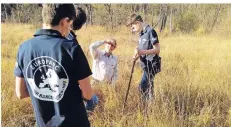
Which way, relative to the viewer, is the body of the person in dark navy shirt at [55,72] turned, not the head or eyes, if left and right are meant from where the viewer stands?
facing away from the viewer and to the right of the viewer

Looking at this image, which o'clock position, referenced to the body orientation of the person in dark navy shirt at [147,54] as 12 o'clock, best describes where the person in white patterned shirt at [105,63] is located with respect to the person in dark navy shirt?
The person in white patterned shirt is roughly at 1 o'clock from the person in dark navy shirt.

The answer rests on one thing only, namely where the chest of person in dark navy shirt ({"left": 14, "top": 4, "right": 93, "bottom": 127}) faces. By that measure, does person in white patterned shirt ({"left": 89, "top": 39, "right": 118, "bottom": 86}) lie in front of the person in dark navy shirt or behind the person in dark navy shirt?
in front

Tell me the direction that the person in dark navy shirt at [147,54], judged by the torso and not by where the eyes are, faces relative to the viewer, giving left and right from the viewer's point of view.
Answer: facing the viewer and to the left of the viewer

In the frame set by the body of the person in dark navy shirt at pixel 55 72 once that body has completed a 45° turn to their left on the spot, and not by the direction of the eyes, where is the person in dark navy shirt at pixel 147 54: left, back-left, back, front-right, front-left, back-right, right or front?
front-right
